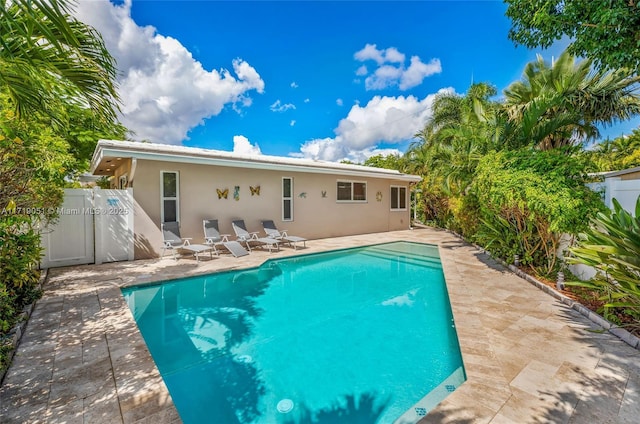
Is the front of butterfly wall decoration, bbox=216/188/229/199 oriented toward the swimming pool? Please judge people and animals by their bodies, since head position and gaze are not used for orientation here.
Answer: yes

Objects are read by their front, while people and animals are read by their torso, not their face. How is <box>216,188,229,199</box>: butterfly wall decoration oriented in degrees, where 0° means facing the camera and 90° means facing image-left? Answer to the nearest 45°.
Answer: approximately 0°

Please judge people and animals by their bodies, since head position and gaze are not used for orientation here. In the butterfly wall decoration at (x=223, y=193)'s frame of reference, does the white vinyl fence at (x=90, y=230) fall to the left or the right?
on its right

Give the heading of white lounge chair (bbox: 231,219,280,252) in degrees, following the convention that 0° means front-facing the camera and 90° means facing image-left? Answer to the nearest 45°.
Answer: approximately 315°

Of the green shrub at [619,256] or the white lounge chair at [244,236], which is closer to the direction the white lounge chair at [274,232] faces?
the green shrub
